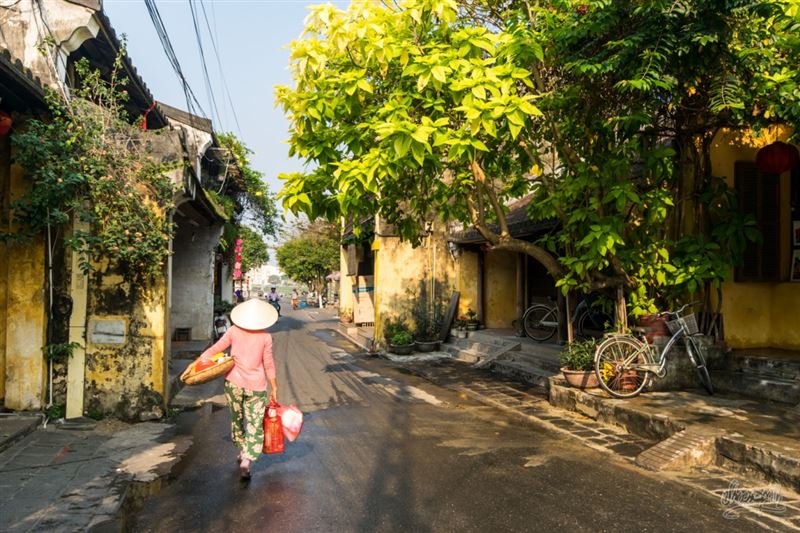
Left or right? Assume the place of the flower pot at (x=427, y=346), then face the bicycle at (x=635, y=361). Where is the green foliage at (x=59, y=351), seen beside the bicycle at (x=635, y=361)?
right

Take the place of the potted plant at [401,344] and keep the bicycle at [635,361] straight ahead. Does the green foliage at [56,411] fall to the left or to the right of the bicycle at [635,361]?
right

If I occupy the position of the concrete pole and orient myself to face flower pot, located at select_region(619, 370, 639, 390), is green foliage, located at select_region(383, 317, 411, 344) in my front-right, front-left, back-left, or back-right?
front-left

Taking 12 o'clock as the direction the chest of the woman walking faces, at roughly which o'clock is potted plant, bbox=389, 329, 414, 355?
The potted plant is roughly at 1 o'clock from the woman walking.

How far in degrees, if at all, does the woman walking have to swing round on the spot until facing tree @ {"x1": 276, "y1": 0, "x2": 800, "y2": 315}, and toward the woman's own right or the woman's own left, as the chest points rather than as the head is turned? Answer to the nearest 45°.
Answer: approximately 90° to the woman's own right

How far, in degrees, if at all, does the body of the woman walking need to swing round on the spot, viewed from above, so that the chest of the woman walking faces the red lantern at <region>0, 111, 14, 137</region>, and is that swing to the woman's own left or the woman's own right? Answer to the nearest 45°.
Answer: approximately 45° to the woman's own left

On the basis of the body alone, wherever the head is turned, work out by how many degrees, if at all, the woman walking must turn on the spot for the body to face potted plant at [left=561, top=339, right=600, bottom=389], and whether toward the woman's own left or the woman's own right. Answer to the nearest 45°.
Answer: approximately 90° to the woman's own right

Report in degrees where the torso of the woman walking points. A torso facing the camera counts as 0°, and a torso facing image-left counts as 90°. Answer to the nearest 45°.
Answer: approximately 180°

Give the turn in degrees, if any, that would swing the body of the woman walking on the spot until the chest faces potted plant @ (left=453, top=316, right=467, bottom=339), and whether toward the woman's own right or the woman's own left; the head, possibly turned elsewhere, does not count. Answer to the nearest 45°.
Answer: approximately 45° to the woman's own right

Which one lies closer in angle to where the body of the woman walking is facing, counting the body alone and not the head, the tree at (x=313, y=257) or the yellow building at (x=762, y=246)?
the tree

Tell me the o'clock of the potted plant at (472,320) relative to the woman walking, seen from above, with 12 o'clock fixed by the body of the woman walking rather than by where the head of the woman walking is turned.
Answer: The potted plant is roughly at 1 o'clock from the woman walking.

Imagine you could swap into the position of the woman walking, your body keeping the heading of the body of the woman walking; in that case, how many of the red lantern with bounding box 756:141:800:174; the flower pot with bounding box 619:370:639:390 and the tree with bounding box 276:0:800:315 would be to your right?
3

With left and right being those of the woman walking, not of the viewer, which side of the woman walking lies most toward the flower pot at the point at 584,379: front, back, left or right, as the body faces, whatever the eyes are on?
right

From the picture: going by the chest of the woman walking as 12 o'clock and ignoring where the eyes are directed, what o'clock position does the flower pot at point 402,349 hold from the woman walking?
The flower pot is roughly at 1 o'clock from the woman walking.

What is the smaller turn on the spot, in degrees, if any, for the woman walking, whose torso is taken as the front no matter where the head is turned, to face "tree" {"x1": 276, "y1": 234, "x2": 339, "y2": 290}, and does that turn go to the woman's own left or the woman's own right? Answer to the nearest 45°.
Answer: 0° — they already face it

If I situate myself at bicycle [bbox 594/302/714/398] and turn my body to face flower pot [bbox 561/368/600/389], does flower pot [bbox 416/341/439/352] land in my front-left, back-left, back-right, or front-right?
front-right

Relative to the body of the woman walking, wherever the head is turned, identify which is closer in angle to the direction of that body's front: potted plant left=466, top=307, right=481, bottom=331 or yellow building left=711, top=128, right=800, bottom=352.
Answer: the potted plant
